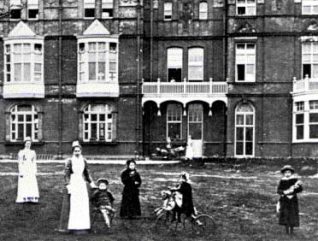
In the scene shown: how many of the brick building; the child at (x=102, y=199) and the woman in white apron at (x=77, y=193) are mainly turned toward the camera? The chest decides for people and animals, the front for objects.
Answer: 3

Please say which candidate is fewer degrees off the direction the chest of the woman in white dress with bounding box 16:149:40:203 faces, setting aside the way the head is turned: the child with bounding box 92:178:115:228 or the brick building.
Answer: the child

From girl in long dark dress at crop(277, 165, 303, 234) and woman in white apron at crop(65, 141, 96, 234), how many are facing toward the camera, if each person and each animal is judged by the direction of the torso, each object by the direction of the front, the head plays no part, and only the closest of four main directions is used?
2

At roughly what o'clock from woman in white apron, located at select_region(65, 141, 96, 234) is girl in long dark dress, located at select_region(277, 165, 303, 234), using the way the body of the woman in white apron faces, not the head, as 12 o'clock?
The girl in long dark dress is roughly at 9 o'clock from the woman in white apron.

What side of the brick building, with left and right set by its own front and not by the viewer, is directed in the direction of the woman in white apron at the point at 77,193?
front

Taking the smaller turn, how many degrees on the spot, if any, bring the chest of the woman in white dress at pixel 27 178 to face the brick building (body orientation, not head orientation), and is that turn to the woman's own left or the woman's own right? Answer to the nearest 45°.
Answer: approximately 180°

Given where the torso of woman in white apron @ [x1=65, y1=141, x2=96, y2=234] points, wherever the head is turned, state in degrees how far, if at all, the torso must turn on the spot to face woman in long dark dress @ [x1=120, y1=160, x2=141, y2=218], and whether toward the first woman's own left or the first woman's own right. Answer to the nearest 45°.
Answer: approximately 135° to the first woman's own left

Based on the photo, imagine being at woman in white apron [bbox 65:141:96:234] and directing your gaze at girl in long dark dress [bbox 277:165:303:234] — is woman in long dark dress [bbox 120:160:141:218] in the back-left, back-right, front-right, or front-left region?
front-left

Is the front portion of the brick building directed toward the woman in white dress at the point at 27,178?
yes

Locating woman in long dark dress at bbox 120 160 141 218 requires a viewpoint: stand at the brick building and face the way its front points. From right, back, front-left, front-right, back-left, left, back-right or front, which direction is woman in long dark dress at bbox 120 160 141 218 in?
front

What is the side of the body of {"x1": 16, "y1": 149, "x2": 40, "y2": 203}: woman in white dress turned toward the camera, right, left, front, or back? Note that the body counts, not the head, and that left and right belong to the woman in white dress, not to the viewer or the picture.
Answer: front

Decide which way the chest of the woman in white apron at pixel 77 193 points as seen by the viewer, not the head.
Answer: toward the camera
